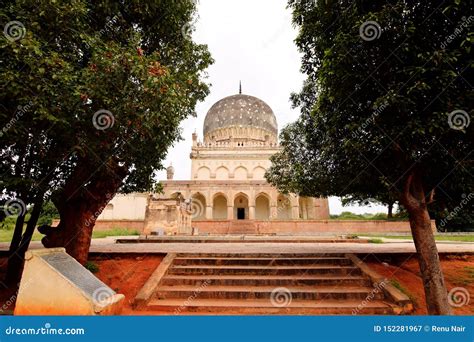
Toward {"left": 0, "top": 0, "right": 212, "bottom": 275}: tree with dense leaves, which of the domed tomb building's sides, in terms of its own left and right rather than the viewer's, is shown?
front

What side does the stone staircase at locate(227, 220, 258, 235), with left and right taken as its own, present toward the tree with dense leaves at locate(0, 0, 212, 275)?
front

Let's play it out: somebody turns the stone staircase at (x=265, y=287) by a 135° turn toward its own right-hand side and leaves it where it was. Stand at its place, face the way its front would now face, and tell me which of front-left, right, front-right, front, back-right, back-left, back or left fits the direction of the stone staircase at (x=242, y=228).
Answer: front-right

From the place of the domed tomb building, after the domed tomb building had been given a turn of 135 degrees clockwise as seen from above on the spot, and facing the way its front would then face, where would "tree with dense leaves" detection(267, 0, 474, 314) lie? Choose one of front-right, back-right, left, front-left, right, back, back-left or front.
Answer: back-left

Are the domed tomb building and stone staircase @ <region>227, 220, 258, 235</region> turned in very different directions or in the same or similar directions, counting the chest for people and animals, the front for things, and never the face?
same or similar directions

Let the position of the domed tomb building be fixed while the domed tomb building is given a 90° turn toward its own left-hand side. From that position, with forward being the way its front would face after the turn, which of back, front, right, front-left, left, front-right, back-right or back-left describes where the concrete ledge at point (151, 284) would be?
right

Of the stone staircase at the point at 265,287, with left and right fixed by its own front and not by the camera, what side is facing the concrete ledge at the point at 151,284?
right

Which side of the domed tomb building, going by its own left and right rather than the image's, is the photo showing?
front

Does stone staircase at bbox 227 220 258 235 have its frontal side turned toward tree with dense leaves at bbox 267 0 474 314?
yes

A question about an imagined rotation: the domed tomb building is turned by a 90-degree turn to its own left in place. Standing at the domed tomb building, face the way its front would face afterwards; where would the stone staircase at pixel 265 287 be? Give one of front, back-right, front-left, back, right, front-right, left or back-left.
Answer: right
